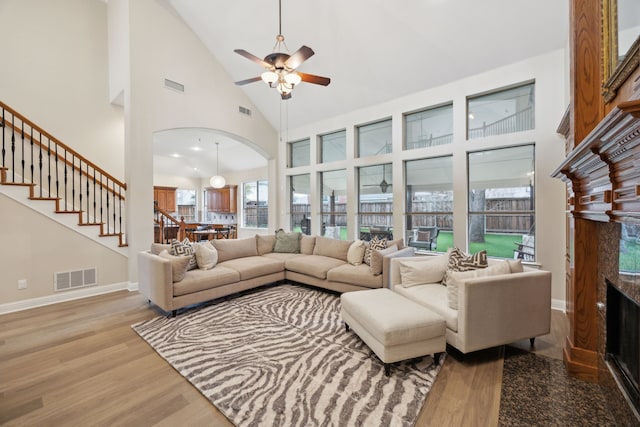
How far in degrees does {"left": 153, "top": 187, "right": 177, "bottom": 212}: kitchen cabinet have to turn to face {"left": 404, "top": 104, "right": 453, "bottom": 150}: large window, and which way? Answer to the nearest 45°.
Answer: approximately 45° to its left

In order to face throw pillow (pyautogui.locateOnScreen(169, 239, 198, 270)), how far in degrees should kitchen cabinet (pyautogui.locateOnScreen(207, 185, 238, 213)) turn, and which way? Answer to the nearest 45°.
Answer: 0° — it already faces it

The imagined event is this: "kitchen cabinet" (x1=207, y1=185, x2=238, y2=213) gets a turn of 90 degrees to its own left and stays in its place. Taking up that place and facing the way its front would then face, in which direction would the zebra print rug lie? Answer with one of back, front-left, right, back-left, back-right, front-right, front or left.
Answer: right

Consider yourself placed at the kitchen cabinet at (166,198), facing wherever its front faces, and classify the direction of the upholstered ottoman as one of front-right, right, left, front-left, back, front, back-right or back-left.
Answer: front

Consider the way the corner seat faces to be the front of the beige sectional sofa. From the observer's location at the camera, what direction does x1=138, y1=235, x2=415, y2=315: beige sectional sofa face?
facing the viewer

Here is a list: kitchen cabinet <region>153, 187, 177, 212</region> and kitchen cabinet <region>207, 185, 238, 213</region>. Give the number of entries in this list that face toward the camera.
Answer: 2

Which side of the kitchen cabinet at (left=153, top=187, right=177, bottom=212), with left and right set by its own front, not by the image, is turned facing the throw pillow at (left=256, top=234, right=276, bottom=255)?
front

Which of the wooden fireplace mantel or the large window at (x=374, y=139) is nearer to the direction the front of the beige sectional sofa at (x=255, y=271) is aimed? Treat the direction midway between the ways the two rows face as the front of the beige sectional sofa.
the wooden fireplace mantel

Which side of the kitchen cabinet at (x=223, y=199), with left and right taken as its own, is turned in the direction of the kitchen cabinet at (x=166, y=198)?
right

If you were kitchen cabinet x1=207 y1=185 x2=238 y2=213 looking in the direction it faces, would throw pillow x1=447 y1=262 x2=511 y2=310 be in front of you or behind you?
in front

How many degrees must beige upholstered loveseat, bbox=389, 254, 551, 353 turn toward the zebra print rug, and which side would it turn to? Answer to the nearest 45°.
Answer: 0° — it already faces it

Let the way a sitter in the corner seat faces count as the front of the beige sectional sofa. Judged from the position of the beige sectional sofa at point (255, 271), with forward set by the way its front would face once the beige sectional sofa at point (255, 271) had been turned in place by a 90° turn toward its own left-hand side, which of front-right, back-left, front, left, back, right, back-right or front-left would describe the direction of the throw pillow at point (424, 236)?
front
